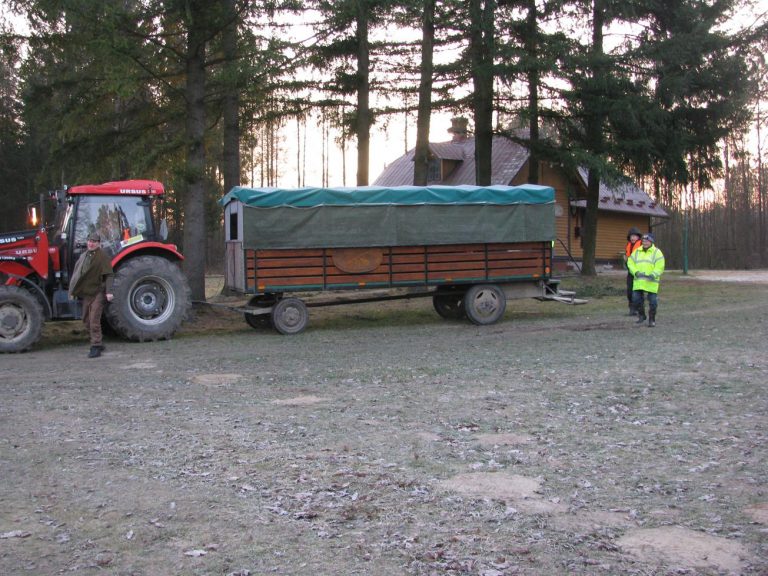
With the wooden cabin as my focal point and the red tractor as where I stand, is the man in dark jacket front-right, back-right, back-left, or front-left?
back-right

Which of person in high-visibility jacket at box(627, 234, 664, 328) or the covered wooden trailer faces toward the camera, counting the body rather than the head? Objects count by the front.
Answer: the person in high-visibility jacket

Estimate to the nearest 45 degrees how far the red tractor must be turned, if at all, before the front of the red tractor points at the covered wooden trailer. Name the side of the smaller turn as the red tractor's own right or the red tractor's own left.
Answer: approximately 180°

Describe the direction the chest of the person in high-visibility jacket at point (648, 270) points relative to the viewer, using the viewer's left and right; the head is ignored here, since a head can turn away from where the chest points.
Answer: facing the viewer

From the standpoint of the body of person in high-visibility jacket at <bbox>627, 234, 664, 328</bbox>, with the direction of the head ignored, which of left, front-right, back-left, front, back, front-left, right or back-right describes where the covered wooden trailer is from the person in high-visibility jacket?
right

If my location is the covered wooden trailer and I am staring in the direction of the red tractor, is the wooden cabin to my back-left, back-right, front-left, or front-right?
back-right

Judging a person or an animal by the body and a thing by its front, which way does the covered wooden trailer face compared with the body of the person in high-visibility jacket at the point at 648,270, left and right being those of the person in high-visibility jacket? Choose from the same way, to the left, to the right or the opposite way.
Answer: to the right

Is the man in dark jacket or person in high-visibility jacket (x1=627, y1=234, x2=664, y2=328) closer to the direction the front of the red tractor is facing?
the man in dark jacket

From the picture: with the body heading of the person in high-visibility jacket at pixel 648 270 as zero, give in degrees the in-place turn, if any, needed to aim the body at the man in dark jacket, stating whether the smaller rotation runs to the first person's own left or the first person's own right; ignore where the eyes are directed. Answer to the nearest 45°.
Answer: approximately 45° to the first person's own right

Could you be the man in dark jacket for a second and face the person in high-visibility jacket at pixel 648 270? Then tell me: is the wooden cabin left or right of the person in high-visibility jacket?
left

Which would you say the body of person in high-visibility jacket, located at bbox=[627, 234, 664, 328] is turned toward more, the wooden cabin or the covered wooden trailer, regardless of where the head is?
the covered wooden trailer

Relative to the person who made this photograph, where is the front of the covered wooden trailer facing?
facing to the left of the viewer

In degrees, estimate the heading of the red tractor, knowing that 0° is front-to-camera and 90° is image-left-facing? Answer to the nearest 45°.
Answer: approximately 90°

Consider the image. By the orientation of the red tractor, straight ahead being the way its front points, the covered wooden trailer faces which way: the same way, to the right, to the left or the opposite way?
the same way

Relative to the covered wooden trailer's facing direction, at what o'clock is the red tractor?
The red tractor is roughly at 11 o'clock from the covered wooden trailer.

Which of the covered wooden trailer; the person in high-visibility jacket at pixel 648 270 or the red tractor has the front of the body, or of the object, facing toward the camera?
the person in high-visibility jacket
